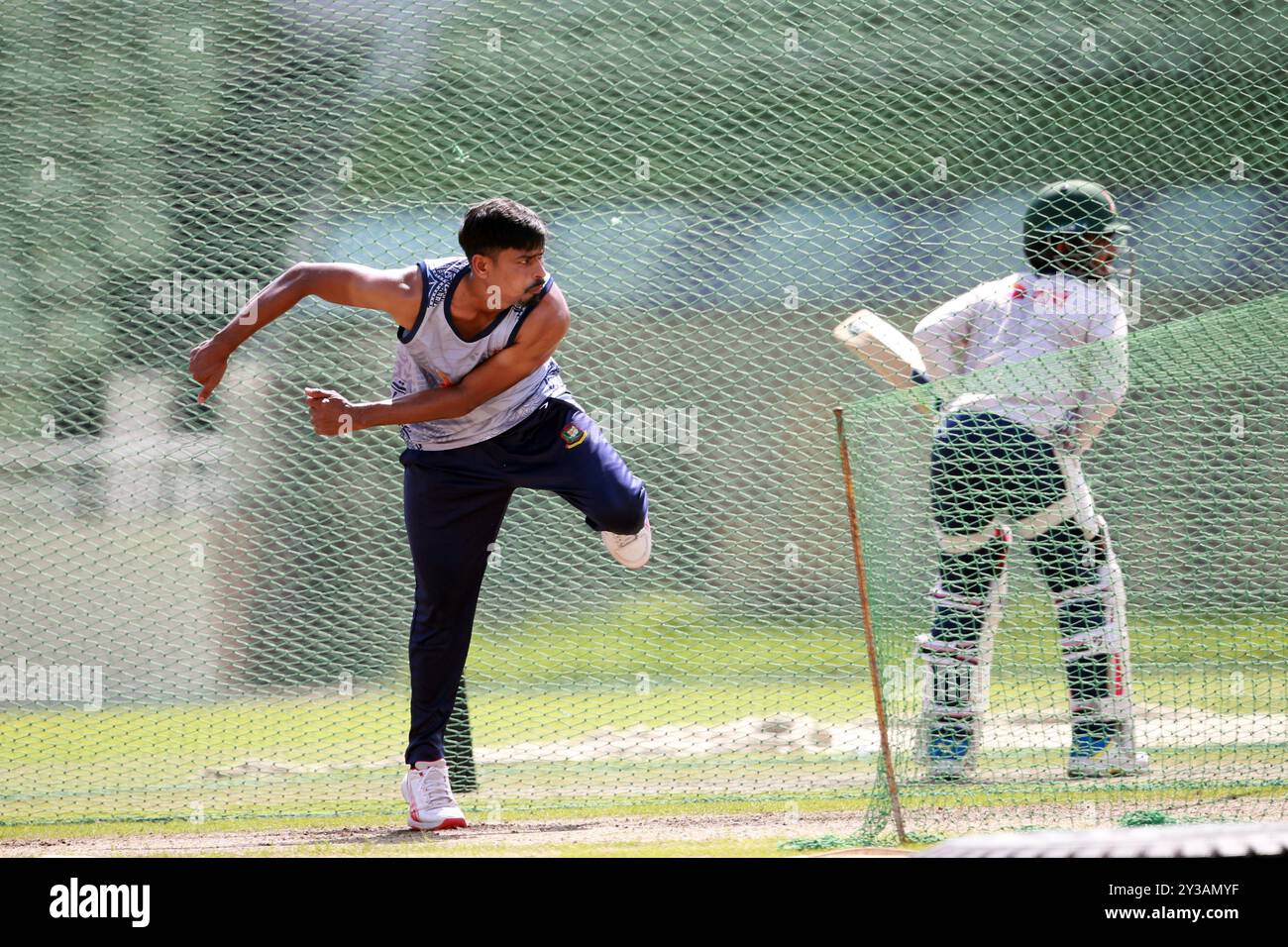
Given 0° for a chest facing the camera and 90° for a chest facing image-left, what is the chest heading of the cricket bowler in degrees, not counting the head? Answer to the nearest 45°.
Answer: approximately 0°

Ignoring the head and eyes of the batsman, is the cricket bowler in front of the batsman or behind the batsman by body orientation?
behind

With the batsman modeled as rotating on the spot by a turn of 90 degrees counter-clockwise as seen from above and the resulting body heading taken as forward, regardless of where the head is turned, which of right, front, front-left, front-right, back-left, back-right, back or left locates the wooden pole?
left

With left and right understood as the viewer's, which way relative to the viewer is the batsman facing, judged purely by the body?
facing away from the viewer and to the right of the viewer

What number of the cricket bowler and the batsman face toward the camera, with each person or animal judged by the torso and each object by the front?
1

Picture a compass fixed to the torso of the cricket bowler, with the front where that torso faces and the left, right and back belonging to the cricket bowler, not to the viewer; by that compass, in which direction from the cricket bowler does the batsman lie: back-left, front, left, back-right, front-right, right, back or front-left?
left

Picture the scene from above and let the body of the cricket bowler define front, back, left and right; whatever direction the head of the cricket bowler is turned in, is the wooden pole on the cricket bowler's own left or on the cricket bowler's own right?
on the cricket bowler's own left
